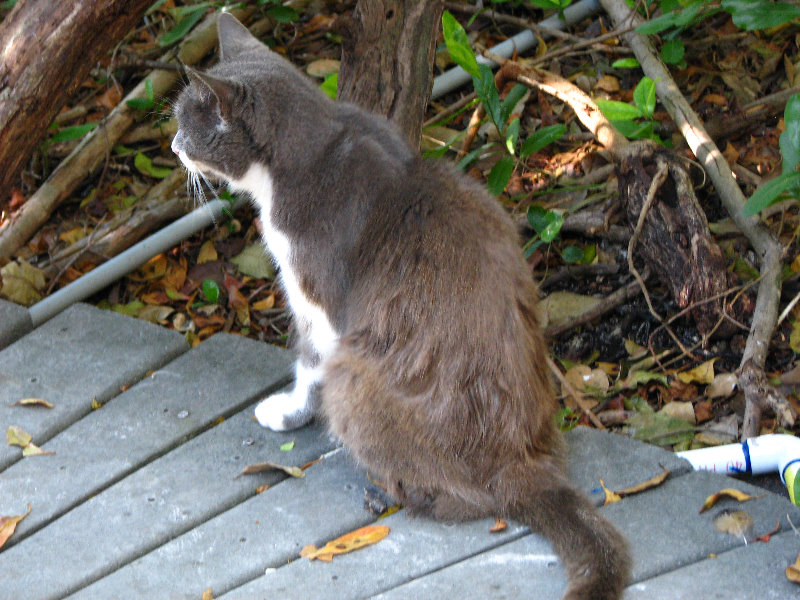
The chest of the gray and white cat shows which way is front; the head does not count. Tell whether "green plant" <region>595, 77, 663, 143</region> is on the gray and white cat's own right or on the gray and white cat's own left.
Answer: on the gray and white cat's own right

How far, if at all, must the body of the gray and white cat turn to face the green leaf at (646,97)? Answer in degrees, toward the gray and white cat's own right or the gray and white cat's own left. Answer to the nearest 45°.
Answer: approximately 90° to the gray and white cat's own right

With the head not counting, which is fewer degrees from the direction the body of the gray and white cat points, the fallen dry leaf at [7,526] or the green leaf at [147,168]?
the green leaf

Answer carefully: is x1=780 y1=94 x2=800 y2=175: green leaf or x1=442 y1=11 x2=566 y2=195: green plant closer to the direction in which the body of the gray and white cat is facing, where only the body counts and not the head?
the green plant

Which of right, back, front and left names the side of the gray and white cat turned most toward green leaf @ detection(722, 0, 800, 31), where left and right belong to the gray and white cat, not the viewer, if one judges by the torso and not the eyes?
right

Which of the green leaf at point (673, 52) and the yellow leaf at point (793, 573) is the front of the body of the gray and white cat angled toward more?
the green leaf

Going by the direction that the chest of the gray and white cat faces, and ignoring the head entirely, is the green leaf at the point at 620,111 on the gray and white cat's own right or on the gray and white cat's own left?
on the gray and white cat's own right

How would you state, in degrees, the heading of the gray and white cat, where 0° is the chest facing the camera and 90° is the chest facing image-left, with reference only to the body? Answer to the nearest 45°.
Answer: approximately 135°

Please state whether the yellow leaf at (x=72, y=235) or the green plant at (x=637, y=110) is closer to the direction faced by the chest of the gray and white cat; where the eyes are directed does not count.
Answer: the yellow leaf

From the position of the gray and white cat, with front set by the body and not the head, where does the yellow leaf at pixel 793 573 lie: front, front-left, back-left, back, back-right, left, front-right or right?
back

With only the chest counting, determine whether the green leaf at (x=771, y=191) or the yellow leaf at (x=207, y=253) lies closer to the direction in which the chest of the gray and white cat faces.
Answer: the yellow leaf

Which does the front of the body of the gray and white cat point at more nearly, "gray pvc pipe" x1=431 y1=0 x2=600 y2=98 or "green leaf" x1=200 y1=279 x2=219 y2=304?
the green leaf

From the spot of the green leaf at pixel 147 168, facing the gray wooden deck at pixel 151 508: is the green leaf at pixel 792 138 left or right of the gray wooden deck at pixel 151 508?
left

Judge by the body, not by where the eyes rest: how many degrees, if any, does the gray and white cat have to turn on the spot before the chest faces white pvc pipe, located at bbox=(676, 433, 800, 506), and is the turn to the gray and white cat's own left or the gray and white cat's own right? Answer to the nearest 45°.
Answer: approximately 135° to the gray and white cat's own right
